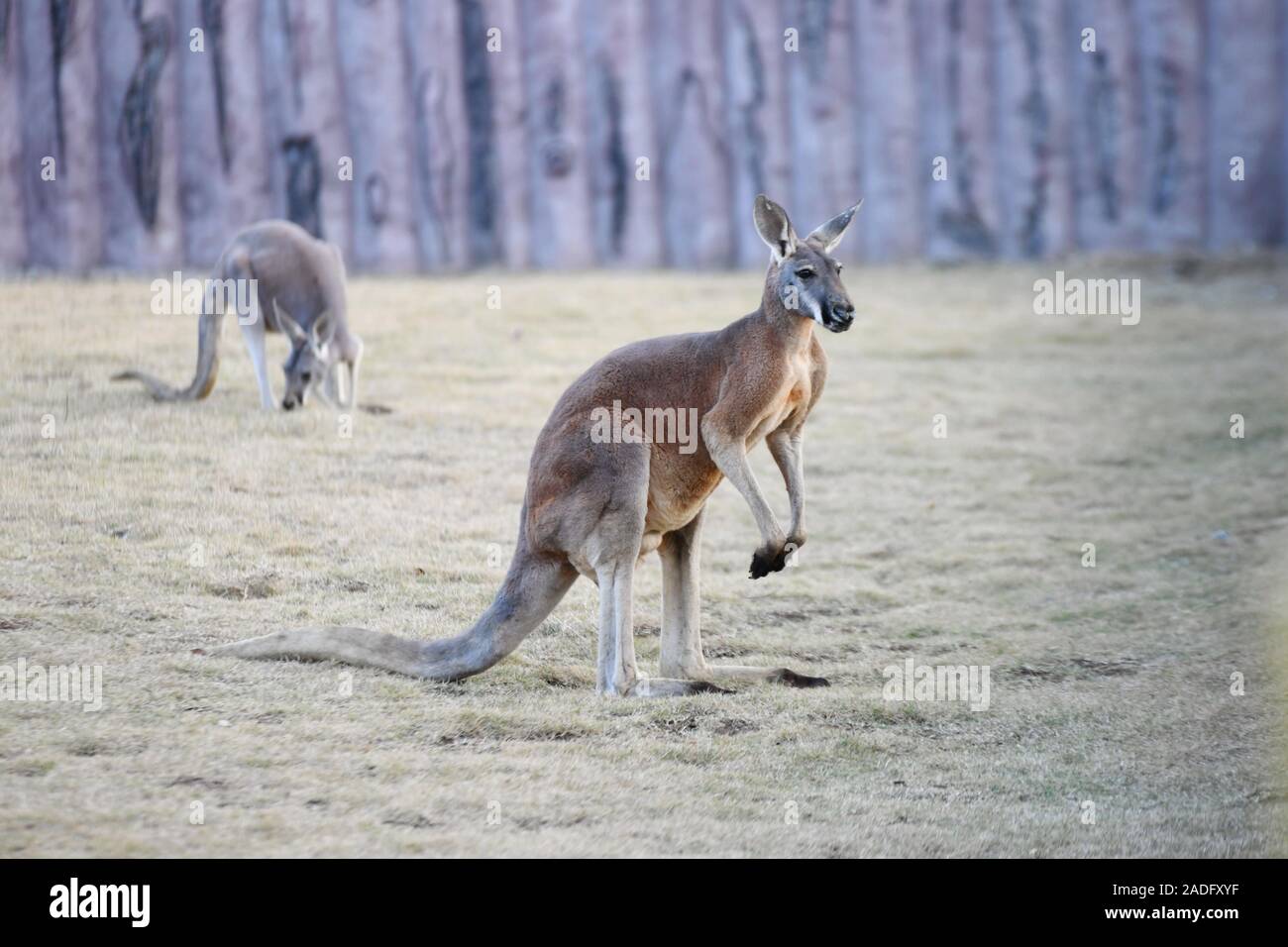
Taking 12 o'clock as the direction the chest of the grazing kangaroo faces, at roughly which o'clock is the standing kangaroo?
The standing kangaroo is roughly at 1 o'clock from the grazing kangaroo.

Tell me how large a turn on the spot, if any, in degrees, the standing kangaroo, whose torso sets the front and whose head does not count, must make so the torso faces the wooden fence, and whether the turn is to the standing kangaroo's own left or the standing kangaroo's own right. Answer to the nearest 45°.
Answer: approximately 90° to the standing kangaroo's own left

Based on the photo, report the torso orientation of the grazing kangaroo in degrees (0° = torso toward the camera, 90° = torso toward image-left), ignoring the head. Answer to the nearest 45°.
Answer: approximately 315°

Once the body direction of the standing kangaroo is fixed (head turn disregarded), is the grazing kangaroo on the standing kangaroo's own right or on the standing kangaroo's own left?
on the standing kangaroo's own left

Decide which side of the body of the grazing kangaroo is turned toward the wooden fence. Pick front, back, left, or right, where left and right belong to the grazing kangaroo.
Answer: left

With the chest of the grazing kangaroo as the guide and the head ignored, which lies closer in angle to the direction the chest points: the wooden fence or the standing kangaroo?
the standing kangaroo

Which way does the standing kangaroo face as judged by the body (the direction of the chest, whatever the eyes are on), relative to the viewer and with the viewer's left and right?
facing to the right of the viewer
